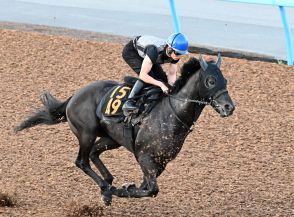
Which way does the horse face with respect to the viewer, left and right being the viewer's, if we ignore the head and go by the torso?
facing to the right of the viewer
